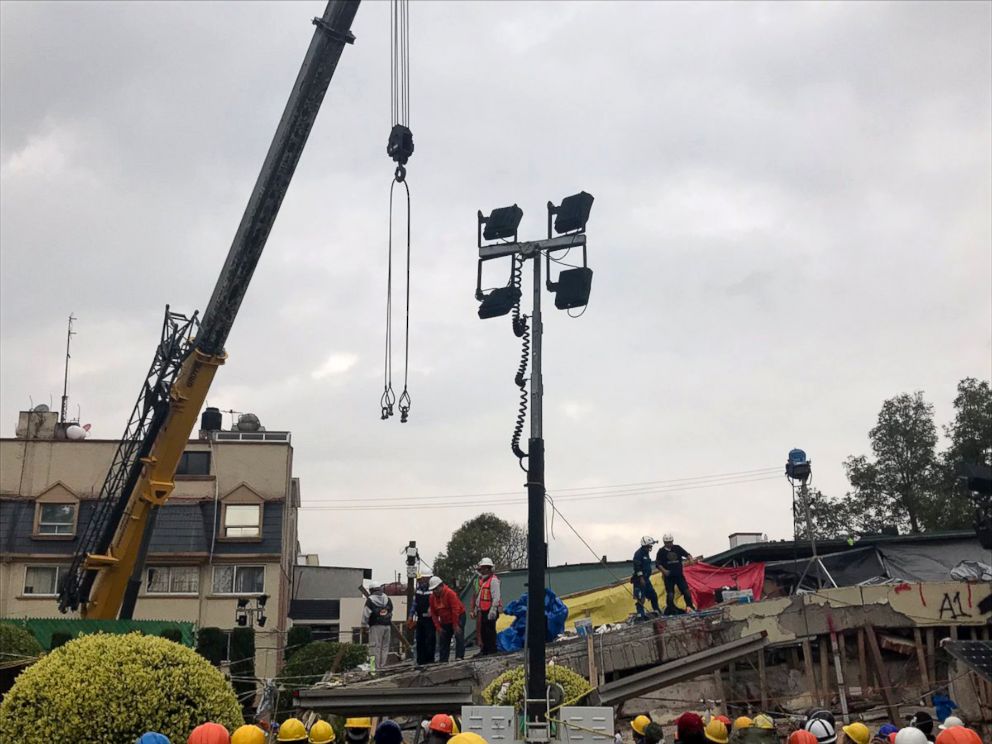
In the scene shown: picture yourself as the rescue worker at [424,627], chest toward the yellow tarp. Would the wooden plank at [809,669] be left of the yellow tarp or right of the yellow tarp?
right

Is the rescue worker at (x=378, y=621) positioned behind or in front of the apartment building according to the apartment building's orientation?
in front

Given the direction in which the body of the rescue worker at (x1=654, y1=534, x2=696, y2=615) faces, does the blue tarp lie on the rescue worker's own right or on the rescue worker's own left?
on the rescue worker's own right

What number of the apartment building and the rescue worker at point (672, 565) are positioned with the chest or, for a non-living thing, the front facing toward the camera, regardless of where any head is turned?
2

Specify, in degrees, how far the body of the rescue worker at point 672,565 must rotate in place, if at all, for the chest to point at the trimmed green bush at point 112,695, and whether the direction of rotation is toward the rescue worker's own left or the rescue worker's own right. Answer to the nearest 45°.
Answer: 0° — they already face it

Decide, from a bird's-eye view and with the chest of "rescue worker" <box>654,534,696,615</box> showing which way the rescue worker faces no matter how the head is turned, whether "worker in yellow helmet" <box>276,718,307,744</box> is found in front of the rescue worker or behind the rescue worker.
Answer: in front

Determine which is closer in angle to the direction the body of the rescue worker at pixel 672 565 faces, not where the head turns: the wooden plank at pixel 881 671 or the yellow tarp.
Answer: the wooden plank

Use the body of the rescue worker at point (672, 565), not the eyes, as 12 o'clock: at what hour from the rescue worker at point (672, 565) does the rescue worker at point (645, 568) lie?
the rescue worker at point (645, 568) is roughly at 4 o'clock from the rescue worker at point (672, 565).

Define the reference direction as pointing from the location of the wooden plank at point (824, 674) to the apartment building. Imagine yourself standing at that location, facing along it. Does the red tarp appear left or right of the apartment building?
right

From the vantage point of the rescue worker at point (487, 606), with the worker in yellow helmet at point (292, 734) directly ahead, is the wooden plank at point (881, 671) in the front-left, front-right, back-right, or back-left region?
back-left

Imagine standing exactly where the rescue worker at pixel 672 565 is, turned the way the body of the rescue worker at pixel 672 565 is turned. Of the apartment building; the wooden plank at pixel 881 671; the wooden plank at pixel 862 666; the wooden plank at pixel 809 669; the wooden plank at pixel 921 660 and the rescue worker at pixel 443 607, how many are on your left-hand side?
4
